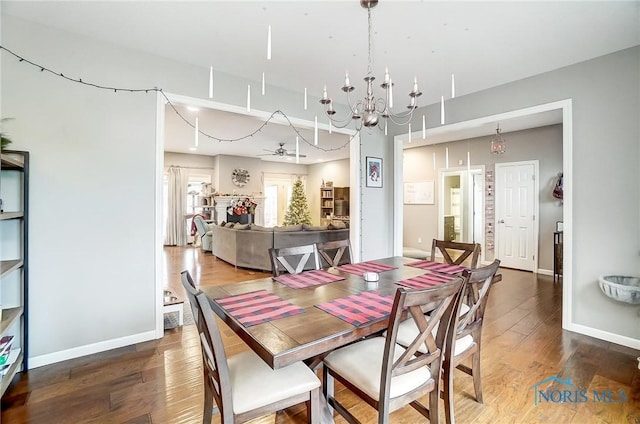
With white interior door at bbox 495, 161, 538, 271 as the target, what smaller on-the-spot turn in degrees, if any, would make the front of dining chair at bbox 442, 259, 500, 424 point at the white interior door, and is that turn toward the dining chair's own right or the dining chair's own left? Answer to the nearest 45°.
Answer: approximately 45° to the dining chair's own right

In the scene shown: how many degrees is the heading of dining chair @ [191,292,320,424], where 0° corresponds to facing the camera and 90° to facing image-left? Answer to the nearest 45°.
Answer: approximately 225°

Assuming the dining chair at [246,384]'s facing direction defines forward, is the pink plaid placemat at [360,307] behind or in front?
in front

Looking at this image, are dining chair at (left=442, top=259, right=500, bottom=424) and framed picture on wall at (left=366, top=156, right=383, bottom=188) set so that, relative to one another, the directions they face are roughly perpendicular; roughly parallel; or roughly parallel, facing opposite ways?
roughly perpendicular

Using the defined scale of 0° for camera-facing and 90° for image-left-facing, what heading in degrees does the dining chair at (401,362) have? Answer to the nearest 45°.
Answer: approximately 135°

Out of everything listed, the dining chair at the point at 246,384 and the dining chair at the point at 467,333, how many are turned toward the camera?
0

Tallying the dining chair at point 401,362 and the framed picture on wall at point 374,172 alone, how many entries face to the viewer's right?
0

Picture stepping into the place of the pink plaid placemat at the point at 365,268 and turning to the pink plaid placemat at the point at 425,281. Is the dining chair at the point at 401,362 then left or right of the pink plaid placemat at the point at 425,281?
right

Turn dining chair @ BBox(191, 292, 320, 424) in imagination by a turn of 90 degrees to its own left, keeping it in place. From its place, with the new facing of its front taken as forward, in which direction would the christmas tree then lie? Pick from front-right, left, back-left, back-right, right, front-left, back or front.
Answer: front-right

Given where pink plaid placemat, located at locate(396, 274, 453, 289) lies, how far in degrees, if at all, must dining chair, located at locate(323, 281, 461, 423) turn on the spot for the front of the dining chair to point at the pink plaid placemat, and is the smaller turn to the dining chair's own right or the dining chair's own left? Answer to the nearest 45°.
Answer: approximately 45° to the dining chair's own right

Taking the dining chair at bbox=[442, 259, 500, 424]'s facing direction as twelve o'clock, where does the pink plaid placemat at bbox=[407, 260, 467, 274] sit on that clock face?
The pink plaid placemat is roughly at 1 o'clock from the dining chair.

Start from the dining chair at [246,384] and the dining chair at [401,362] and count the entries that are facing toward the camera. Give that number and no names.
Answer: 0
